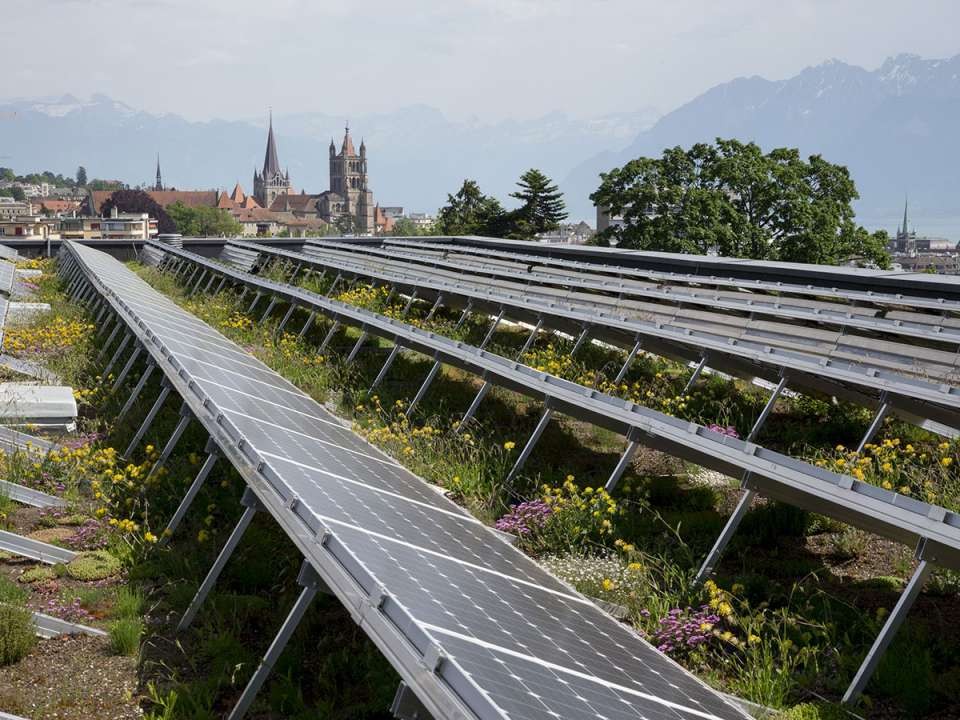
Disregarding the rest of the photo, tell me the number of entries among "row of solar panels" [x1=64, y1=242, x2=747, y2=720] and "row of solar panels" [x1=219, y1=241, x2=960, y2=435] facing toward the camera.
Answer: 0
